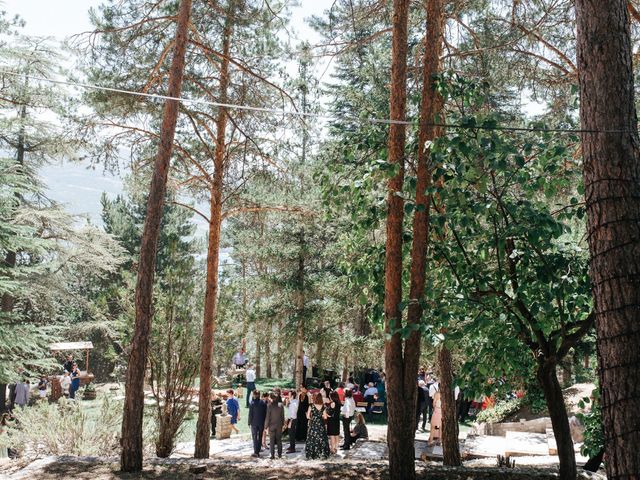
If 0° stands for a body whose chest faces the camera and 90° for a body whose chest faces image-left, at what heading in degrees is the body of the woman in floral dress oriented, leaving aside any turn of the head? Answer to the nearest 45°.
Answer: approximately 180°

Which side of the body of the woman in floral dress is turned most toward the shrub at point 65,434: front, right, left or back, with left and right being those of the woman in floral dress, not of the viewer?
left

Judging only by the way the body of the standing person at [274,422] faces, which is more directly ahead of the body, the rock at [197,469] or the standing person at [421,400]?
the standing person

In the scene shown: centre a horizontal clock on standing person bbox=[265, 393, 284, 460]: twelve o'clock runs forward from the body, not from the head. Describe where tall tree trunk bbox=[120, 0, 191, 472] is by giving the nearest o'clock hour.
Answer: The tall tree trunk is roughly at 7 o'clock from the standing person.

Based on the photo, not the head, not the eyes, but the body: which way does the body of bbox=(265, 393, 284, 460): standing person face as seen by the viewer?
away from the camera

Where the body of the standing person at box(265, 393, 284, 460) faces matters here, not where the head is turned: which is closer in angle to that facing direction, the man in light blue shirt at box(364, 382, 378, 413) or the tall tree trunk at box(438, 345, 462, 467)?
the man in light blue shirt

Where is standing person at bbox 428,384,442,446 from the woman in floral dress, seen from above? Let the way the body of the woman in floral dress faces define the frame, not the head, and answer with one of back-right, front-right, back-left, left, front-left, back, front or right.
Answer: front-right
